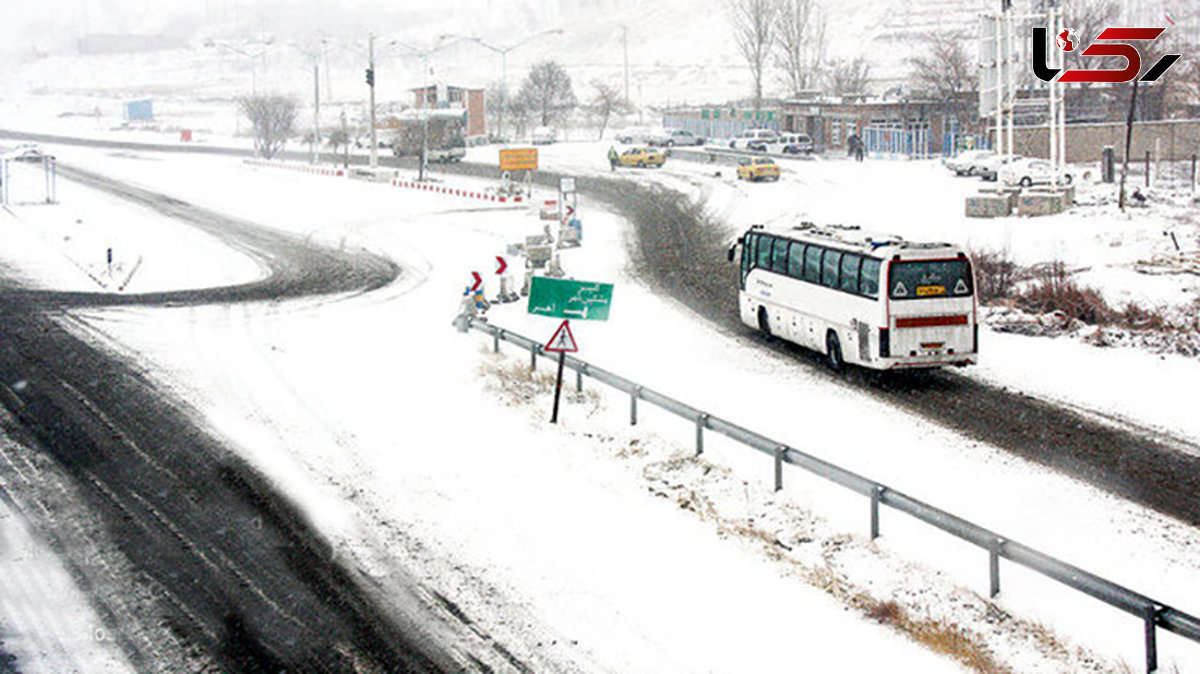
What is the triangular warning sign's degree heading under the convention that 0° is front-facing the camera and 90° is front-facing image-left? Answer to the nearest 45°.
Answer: approximately 0°

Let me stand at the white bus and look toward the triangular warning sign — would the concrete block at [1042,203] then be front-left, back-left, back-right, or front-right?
back-right

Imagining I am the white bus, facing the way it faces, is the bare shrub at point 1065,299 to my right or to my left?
on my right

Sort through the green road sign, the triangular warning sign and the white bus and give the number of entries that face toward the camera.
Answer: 2

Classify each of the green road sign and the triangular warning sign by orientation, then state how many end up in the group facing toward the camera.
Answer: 2

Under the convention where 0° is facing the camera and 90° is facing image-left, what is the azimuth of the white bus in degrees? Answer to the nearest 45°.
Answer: approximately 135°

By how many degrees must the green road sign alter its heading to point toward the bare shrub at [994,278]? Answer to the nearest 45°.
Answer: approximately 135° to its left
